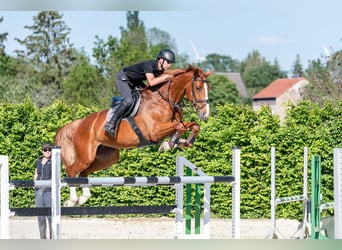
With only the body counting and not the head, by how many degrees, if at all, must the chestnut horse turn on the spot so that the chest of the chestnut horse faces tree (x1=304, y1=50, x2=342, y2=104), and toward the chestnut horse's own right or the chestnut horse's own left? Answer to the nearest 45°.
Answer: approximately 45° to the chestnut horse's own left

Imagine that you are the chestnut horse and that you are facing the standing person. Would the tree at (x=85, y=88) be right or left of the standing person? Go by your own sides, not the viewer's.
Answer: right

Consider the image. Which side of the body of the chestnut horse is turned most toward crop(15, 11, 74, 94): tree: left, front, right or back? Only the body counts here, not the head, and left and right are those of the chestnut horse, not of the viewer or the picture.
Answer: left

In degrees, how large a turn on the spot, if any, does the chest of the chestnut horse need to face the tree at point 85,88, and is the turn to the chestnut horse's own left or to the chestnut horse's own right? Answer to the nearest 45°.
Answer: approximately 90° to the chestnut horse's own left

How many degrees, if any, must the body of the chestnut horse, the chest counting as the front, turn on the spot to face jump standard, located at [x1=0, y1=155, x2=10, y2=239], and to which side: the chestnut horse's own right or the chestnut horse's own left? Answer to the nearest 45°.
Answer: approximately 135° to the chestnut horse's own right

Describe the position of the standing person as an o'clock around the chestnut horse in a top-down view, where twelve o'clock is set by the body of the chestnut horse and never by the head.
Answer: The standing person is roughly at 7 o'clock from the chestnut horse.

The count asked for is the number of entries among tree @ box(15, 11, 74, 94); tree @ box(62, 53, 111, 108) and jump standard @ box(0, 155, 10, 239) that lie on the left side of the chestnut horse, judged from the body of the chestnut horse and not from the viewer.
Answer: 2

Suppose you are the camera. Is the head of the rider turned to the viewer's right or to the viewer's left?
to the viewer's right

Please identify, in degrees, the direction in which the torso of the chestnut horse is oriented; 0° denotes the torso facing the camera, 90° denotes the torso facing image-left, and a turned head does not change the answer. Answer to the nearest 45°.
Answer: approximately 270°
